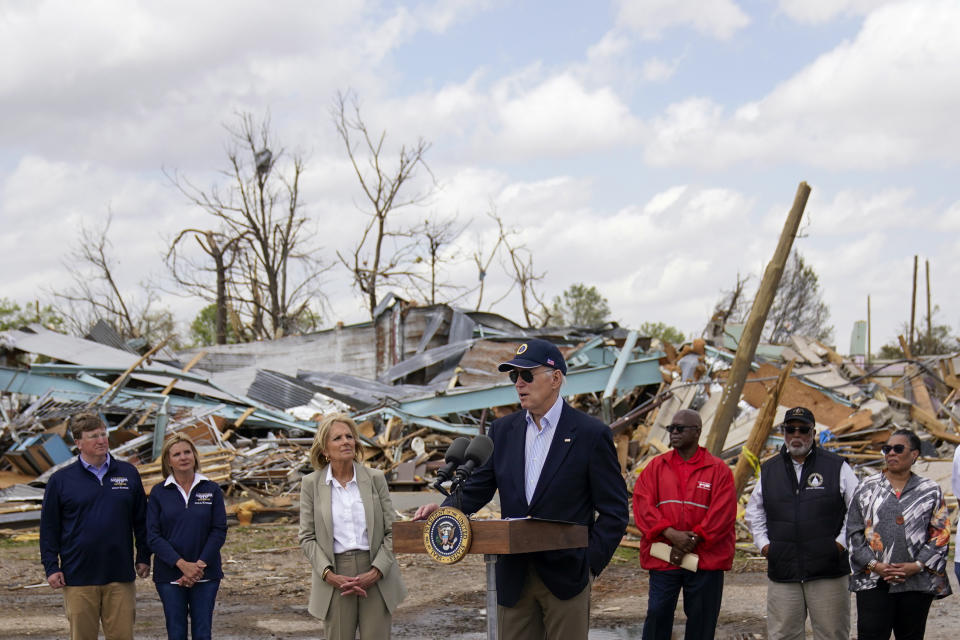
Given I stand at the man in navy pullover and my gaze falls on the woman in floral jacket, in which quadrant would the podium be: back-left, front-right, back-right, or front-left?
front-right

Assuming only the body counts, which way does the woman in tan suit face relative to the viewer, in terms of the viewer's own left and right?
facing the viewer

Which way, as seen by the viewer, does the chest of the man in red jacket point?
toward the camera

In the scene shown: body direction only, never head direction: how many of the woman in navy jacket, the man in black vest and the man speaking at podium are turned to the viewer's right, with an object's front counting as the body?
0

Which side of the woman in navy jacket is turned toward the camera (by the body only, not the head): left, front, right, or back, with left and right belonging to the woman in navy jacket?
front

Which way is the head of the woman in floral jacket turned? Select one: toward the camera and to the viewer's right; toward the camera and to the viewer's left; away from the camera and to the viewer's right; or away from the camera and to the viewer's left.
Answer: toward the camera and to the viewer's left

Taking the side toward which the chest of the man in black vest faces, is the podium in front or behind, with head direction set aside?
in front

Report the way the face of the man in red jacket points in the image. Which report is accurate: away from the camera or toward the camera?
toward the camera

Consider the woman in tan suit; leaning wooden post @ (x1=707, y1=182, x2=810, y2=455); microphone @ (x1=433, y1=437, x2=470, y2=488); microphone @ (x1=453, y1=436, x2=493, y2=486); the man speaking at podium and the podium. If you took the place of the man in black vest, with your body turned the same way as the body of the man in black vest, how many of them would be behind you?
1

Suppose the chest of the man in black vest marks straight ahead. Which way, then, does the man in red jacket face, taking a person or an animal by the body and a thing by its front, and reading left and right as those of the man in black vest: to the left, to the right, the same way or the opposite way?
the same way

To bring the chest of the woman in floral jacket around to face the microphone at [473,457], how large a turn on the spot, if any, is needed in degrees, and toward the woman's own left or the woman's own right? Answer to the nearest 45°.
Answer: approximately 45° to the woman's own right

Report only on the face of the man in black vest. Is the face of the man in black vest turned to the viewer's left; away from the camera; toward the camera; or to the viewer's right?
toward the camera

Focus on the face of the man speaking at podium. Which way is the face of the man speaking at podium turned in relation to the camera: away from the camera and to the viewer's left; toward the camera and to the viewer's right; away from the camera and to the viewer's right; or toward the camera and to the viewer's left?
toward the camera and to the viewer's left

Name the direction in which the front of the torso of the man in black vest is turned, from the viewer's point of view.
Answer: toward the camera
